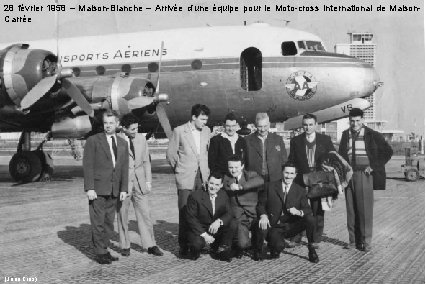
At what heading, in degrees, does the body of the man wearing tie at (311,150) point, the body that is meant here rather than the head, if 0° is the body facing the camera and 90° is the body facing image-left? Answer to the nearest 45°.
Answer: approximately 0°

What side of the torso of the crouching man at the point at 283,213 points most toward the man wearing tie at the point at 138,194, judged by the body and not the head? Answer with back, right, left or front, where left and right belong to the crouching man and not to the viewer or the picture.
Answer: right

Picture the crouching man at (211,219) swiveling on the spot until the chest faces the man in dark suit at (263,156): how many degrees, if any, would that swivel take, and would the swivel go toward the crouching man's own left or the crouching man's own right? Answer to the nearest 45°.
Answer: approximately 135° to the crouching man's own left

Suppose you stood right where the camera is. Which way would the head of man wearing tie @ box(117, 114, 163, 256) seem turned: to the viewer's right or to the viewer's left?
to the viewer's right

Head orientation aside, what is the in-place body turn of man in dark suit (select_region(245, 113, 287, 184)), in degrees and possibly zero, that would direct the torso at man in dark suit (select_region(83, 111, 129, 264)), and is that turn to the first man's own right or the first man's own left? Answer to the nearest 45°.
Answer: approximately 90° to the first man's own right

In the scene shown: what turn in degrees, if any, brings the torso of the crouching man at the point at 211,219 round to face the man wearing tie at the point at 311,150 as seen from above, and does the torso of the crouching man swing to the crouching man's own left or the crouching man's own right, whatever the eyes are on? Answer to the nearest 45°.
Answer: approximately 135° to the crouching man's own left

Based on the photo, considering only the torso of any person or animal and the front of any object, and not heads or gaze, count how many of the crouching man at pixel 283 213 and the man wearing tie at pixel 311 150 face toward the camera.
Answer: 2

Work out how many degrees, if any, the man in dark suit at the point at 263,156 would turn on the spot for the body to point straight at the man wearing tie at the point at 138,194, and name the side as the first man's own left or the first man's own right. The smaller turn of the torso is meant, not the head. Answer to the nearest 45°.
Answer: approximately 90° to the first man's own right

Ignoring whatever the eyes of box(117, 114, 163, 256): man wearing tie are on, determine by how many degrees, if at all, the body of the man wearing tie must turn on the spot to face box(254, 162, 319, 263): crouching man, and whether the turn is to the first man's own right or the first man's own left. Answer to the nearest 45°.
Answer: approximately 90° to the first man's own left

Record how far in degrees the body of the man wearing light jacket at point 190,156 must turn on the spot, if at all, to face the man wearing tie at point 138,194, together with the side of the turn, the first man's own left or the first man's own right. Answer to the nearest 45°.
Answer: approximately 135° to the first man's own right
